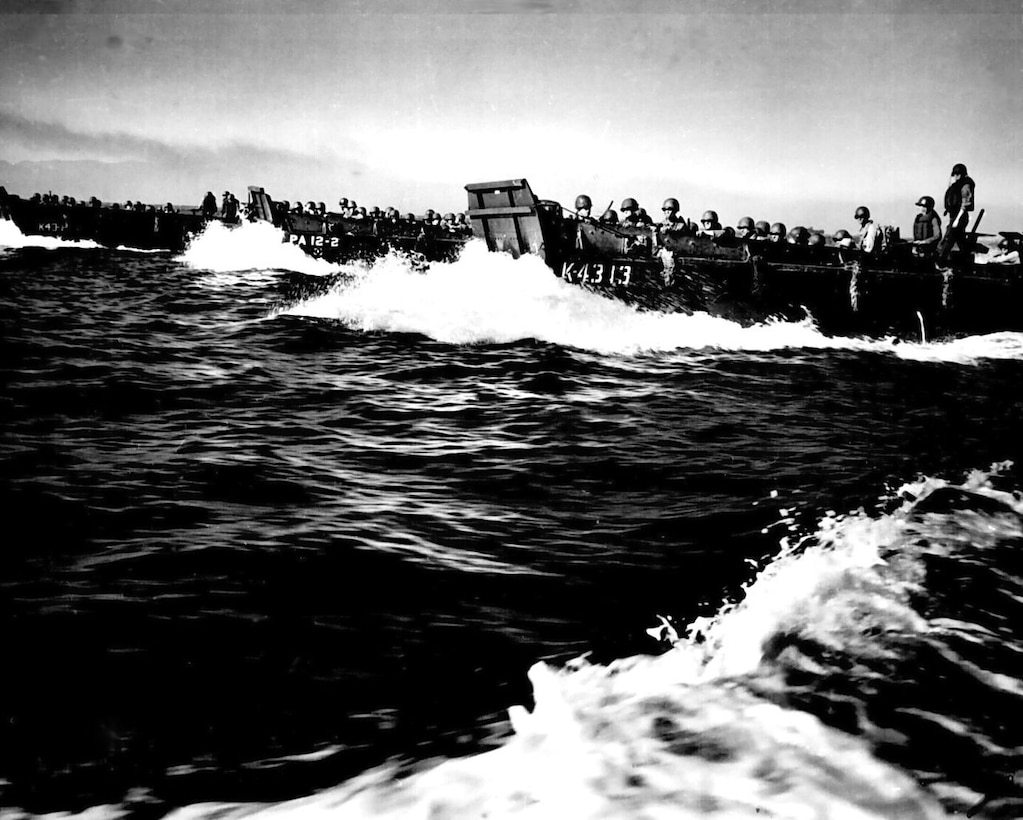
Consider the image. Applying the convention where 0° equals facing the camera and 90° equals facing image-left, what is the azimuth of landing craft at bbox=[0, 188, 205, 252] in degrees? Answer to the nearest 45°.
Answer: approximately 90°

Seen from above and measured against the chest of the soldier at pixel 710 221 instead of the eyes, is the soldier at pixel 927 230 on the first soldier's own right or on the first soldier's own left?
on the first soldier's own left

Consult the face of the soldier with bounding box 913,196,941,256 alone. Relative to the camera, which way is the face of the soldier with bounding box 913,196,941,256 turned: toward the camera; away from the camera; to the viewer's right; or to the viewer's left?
to the viewer's left

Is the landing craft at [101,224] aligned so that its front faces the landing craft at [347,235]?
no

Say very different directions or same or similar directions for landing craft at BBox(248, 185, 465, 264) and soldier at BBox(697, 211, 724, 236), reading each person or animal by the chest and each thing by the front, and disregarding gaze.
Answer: same or similar directions

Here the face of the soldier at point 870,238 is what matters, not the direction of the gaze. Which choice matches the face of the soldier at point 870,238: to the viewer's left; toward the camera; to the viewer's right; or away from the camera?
to the viewer's left

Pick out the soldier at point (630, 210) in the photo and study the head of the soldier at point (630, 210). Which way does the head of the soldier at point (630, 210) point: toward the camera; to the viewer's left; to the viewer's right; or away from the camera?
to the viewer's left

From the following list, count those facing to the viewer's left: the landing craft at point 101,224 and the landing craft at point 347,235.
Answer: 2

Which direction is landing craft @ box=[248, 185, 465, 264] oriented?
to the viewer's left

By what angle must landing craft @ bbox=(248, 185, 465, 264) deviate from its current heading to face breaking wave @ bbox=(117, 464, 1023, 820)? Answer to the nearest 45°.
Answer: approximately 90° to its left
